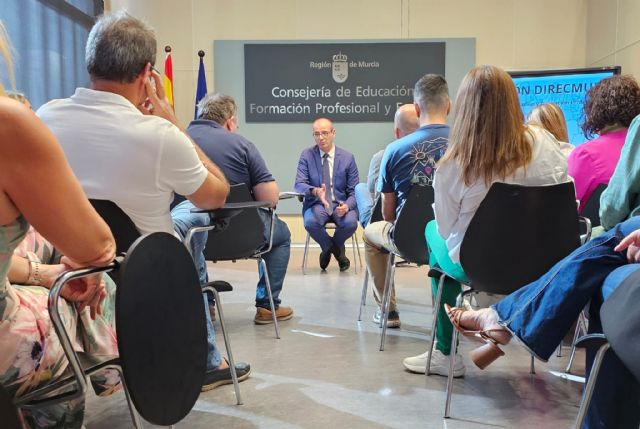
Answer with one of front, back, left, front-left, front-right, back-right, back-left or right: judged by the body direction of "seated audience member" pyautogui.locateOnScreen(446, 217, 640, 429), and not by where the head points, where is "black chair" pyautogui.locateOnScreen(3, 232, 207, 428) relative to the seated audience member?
front-left

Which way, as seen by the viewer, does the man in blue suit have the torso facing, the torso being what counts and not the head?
toward the camera

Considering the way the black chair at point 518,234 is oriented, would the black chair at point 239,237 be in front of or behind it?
in front

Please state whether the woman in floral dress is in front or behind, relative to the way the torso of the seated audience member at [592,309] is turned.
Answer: in front

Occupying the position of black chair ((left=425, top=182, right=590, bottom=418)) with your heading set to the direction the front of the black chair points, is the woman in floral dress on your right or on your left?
on your left

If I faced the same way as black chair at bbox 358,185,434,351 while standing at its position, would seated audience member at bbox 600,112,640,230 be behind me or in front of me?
behind

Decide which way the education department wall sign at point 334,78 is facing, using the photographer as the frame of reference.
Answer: facing the viewer

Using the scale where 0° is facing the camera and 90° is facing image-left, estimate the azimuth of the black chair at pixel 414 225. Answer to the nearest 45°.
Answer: approximately 135°

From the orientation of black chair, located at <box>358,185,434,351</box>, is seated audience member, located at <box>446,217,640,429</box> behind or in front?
behind

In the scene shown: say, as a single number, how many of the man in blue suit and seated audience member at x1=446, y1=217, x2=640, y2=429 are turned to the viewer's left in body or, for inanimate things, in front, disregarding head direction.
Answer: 1

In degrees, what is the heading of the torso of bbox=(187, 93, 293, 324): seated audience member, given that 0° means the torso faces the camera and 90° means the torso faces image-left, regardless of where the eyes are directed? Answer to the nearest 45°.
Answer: approximately 225°

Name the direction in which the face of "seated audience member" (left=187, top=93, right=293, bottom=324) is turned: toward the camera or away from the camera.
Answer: away from the camera

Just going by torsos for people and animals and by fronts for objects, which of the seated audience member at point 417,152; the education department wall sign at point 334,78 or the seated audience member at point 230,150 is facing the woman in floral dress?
the education department wall sign

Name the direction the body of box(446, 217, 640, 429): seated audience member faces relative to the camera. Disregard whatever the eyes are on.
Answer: to the viewer's left

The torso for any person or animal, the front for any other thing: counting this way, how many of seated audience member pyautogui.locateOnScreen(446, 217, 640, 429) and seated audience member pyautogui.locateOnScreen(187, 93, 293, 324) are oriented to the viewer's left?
1
